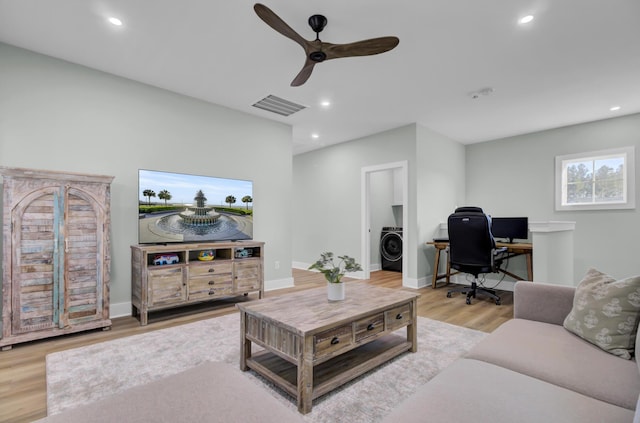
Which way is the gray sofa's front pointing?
to the viewer's left

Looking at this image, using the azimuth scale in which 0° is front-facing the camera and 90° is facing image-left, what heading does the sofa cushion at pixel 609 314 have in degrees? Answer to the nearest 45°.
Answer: approximately 45°

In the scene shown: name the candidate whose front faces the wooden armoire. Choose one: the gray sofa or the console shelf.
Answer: the gray sofa

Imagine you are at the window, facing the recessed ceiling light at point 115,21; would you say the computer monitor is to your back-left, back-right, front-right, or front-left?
front-right

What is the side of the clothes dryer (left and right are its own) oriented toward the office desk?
left

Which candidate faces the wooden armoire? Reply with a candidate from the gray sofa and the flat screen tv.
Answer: the gray sofa

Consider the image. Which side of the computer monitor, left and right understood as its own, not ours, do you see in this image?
front

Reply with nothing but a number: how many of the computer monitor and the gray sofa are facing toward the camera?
1

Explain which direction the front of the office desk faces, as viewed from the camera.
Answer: facing the viewer

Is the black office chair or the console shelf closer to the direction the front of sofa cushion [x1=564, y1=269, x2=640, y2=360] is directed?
the console shelf

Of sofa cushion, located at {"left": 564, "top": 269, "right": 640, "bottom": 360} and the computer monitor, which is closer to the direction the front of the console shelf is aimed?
the sofa cushion

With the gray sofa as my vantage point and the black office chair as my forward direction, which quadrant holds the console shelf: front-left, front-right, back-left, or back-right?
front-left

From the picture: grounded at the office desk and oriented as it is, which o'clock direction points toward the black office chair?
The black office chair is roughly at 1 o'clock from the office desk.

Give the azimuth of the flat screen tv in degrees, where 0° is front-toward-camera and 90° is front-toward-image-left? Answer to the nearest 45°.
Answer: approximately 315°

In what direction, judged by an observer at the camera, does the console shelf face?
facing the viewer and to the right of the viewer

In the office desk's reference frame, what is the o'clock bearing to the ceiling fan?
The ceiling fan is roughly at 1 o'clock from the office desk.

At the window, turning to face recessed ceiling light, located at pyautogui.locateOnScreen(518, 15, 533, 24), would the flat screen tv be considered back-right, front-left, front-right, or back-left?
front-right

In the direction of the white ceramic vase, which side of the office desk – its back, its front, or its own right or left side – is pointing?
front

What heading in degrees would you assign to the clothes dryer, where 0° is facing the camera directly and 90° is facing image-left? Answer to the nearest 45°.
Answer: approximately 45°

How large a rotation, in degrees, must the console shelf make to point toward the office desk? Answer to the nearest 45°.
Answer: approximately 45° to its left

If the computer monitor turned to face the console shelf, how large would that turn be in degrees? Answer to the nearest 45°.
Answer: approximately 45° to its right

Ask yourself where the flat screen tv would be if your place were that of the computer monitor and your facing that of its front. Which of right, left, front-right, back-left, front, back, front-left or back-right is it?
front-right
